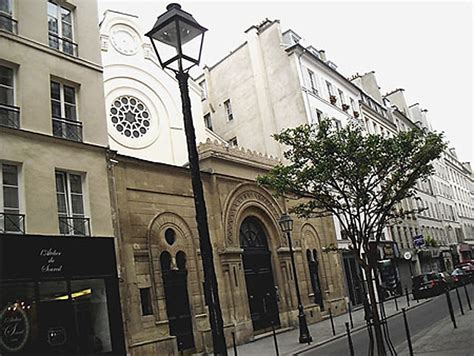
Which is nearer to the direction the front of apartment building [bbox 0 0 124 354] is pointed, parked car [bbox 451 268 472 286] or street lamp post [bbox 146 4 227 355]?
the street lamp post

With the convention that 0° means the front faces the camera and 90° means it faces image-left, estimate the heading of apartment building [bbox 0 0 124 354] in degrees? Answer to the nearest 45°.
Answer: approximately 315°

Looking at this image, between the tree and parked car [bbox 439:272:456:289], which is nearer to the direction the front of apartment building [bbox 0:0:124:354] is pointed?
the tree

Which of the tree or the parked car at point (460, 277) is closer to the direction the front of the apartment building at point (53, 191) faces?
the tree

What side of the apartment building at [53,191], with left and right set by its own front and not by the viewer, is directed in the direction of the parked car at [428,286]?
left

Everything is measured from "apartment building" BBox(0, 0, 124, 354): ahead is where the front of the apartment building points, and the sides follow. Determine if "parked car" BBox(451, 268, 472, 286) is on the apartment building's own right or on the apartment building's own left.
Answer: on the apartment building's own left

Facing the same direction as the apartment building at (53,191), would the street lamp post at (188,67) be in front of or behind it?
in front

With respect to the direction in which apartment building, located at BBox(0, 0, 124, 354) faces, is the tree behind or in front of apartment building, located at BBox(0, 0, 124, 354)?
in front
